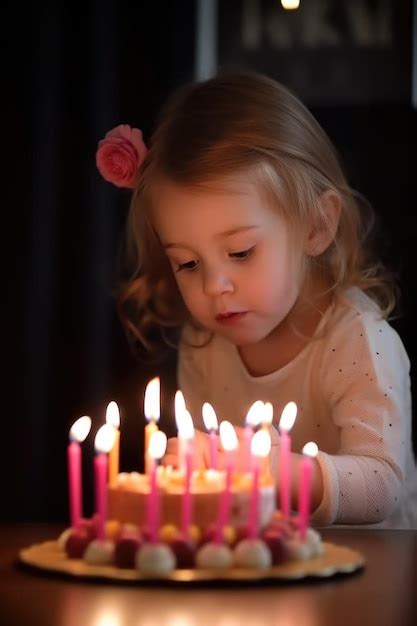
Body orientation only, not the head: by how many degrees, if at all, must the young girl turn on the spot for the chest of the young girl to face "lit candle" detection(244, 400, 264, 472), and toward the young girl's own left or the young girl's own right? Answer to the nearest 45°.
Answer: approximately 45° to the young girl's own left

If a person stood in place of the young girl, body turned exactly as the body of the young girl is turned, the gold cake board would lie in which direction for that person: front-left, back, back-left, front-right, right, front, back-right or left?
front-left

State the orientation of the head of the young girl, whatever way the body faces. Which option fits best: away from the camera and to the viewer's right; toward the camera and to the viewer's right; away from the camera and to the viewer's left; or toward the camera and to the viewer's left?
toward the camera and to the viewer's left

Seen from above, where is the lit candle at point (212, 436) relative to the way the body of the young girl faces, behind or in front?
in front

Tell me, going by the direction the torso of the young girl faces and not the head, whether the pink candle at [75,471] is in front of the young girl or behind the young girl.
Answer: in front

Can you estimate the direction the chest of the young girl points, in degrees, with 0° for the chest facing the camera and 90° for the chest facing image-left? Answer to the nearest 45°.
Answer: approximately 45°

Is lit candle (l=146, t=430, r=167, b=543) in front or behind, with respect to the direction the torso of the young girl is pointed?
in front
